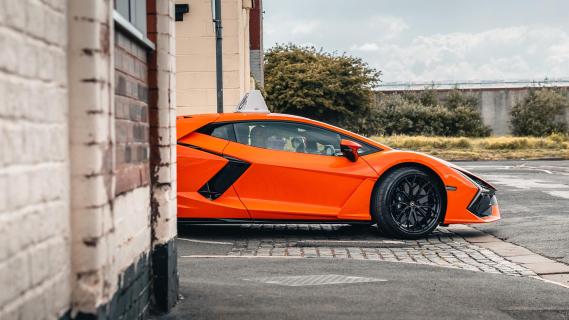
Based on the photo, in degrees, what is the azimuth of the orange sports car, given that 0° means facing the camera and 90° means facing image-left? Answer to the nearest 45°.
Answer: approximately 270°

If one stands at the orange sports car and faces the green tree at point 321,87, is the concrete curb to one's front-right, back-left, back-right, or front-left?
back-right

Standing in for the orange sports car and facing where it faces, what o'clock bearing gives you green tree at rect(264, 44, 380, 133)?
The green tree is roughly at 9 o'clock from the orange sports car.

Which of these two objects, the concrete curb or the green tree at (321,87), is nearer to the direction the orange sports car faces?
the concrete curb
